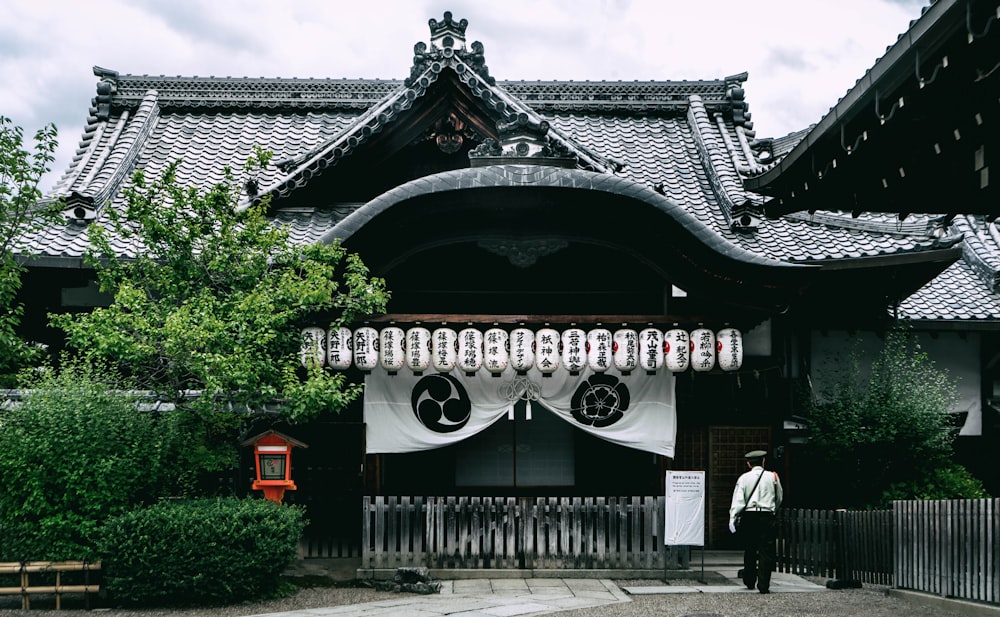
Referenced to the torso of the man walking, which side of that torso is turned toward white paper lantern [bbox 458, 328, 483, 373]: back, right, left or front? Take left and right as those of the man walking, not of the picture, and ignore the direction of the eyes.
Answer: left

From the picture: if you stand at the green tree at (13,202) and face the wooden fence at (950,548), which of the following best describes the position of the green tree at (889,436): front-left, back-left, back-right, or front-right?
front-left

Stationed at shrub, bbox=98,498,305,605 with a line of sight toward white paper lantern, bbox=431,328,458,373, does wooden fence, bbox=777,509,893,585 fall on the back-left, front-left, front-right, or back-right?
front-right

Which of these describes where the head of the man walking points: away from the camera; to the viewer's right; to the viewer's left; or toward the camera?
away from the camera

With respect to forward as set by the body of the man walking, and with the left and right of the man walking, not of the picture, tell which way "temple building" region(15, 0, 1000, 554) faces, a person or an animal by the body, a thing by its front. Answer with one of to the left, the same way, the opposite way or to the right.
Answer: the opposite way

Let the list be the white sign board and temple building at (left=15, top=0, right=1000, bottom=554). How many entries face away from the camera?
0

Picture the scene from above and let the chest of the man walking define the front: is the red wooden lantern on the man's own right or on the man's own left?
on the man's own left

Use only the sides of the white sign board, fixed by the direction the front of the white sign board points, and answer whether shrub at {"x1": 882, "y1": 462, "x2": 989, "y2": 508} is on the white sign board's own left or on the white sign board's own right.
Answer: on the white sign board's own left

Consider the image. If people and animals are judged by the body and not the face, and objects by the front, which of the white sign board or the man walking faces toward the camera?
the white sign board

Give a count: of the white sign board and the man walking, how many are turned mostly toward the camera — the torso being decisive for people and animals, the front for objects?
1

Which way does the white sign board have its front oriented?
toward the camera

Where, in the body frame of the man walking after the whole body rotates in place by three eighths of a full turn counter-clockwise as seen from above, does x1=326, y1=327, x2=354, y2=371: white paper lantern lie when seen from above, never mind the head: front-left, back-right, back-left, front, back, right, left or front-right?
front-right

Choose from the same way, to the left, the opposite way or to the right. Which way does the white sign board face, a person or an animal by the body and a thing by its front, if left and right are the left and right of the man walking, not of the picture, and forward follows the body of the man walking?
the opposite way

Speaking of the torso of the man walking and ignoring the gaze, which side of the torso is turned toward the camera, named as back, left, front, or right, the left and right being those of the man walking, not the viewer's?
back
